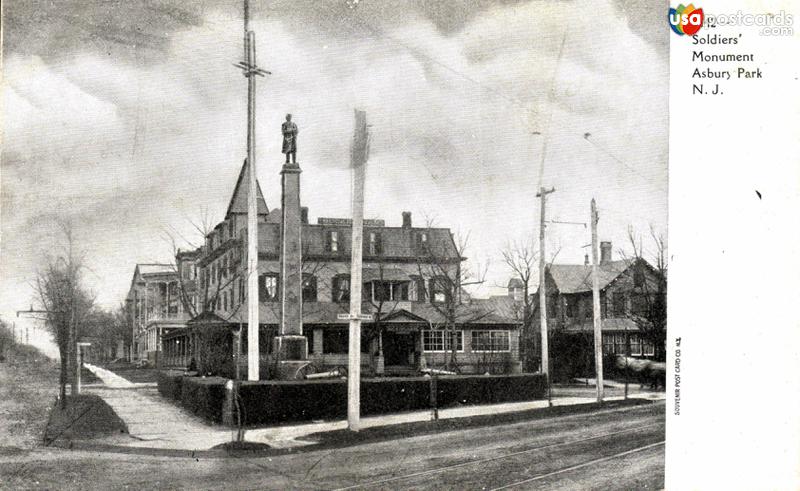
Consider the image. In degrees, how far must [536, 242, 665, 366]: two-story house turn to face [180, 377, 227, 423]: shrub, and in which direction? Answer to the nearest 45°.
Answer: approximately 45° to its right

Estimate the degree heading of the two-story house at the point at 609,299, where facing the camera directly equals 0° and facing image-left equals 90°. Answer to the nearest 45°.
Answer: approximately 0°
